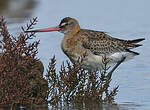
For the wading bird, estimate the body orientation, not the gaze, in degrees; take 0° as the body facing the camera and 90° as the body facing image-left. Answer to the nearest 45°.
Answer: approximately 90°
